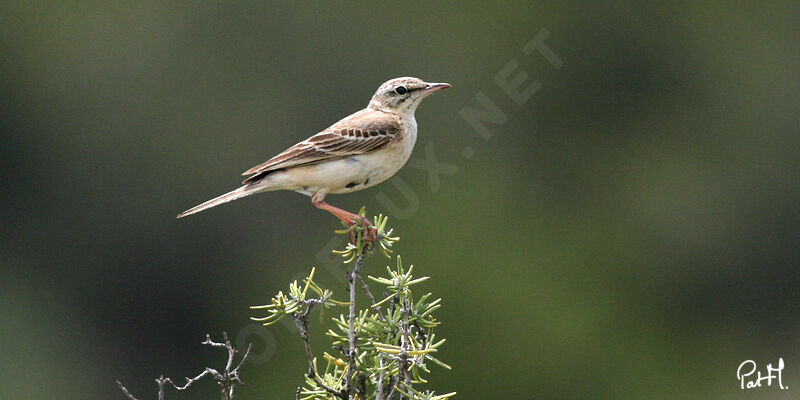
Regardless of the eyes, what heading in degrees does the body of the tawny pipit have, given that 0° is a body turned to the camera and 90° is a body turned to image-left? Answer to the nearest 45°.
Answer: approximately 270°
